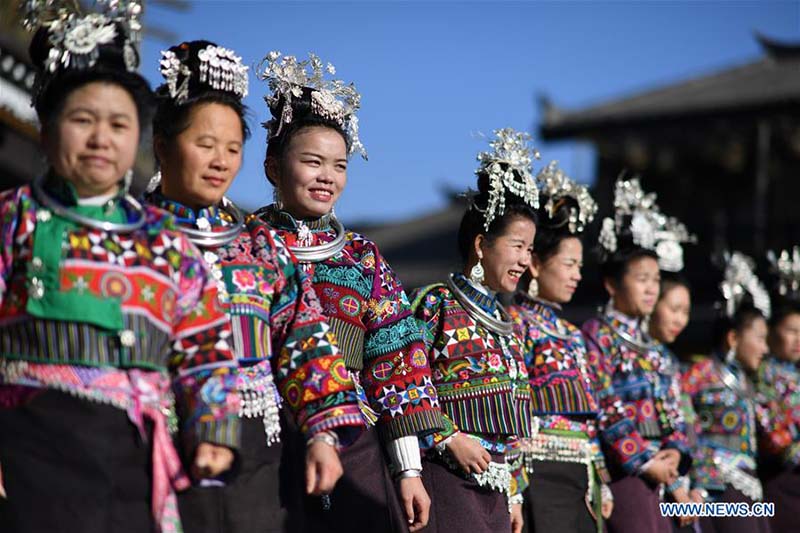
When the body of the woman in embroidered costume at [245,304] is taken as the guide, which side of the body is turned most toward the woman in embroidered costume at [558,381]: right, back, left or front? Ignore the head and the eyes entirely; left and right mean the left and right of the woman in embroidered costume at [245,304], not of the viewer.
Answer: left

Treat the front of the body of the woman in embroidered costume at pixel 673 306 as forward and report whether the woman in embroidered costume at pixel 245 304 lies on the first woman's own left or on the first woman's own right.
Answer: on the first woman's own right

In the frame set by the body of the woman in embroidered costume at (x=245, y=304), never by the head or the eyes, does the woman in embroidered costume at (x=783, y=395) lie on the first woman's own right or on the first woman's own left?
on the first woman's own left

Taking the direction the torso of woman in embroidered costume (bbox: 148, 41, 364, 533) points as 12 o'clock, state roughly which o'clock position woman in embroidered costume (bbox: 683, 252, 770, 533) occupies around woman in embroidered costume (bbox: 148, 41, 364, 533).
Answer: woman in embroidered costume (bbox: 683, 252, 770, 533) is roughly at 9 o'clock from woman in embroidered costume (bbox: 148, 41, 364, 533).

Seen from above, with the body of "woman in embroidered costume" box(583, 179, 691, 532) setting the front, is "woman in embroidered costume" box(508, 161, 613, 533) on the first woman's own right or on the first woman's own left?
on the first woman's own right

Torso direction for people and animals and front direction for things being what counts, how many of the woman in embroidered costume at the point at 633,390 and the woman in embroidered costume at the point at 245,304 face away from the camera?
0

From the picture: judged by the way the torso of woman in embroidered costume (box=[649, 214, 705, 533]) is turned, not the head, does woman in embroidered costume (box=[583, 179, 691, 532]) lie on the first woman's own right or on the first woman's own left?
on the first woman's own right

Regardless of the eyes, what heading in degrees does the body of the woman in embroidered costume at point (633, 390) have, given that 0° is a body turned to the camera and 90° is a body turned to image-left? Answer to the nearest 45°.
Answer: approximately 315°
